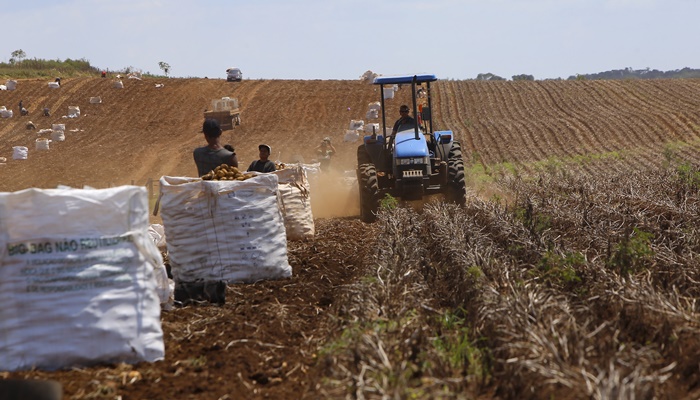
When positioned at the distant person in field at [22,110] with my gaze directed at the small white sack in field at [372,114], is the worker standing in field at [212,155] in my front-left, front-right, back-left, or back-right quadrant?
front-right

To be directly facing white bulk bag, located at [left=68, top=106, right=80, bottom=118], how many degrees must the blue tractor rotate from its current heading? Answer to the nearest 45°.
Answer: approximately 135° to its right

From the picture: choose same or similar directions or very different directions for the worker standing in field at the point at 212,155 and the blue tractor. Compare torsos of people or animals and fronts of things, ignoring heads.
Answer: very different directions

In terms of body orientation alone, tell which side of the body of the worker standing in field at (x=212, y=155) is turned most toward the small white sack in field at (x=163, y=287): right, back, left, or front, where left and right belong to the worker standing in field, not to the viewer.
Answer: back

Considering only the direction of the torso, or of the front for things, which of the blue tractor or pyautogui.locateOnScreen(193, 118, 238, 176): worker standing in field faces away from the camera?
the worker standing in field

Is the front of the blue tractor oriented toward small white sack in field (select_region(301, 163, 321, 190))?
no

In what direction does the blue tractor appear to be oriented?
toward the camera

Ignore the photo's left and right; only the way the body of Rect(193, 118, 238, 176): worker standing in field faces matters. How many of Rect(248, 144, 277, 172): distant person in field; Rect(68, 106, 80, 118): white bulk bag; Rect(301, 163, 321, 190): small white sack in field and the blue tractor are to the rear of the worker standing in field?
0

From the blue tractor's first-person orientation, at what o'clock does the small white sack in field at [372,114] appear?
The small white sack in field is roughly at 6 o'clock from the blue tractor.

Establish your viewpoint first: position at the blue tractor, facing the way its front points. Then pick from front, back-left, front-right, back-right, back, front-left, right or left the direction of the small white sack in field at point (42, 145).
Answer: back-right

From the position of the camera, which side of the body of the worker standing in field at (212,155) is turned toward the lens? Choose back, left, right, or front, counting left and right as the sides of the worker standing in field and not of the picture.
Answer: back

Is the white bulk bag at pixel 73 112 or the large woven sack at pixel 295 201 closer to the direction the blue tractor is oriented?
the large woven sack

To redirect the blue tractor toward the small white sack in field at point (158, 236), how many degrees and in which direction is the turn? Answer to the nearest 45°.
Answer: approximately 45° to its right

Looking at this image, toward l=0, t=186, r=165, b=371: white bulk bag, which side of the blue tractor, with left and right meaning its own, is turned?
front

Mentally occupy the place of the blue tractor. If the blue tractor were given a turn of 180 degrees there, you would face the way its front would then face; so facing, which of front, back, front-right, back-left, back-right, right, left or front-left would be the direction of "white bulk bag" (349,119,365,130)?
front
